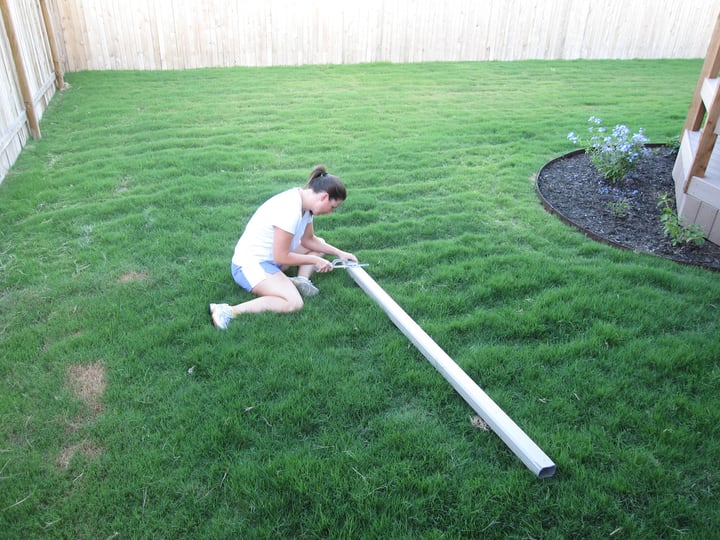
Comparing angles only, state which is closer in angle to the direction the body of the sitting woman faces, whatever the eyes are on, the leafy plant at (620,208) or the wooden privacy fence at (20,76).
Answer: the leafy plant

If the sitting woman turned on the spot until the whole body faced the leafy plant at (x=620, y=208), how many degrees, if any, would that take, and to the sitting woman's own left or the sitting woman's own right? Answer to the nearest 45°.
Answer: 0° — they already face it

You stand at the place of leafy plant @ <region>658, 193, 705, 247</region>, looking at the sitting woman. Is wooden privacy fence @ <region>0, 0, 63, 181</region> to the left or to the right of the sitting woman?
right

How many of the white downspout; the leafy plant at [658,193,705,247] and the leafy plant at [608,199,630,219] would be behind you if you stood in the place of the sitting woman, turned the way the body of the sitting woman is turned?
0

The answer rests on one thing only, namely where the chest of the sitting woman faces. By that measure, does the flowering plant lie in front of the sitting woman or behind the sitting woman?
in front

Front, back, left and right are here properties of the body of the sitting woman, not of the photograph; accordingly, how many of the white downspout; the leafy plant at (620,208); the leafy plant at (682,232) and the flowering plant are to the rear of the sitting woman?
0

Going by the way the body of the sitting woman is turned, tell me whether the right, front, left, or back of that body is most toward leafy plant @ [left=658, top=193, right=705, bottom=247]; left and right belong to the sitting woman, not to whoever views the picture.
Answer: front

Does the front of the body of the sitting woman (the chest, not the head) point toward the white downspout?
no

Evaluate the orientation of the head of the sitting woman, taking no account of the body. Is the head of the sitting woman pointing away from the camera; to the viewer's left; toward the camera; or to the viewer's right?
to the viewer's right

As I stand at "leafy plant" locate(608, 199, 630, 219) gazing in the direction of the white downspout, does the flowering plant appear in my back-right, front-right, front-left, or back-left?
back-right

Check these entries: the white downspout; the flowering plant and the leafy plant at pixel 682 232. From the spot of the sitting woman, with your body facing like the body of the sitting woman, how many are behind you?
0

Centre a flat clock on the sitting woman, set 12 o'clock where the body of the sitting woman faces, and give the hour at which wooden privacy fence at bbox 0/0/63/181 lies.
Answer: The wooden privacy fence is roughly at 8 o'clock from the sitting woman.

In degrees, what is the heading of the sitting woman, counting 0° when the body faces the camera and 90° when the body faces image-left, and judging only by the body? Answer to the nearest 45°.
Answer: approximately 270°

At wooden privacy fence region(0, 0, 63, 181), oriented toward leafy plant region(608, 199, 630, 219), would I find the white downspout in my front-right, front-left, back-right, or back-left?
front-right

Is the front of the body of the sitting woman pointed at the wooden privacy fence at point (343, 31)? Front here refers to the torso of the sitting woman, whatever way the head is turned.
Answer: no
